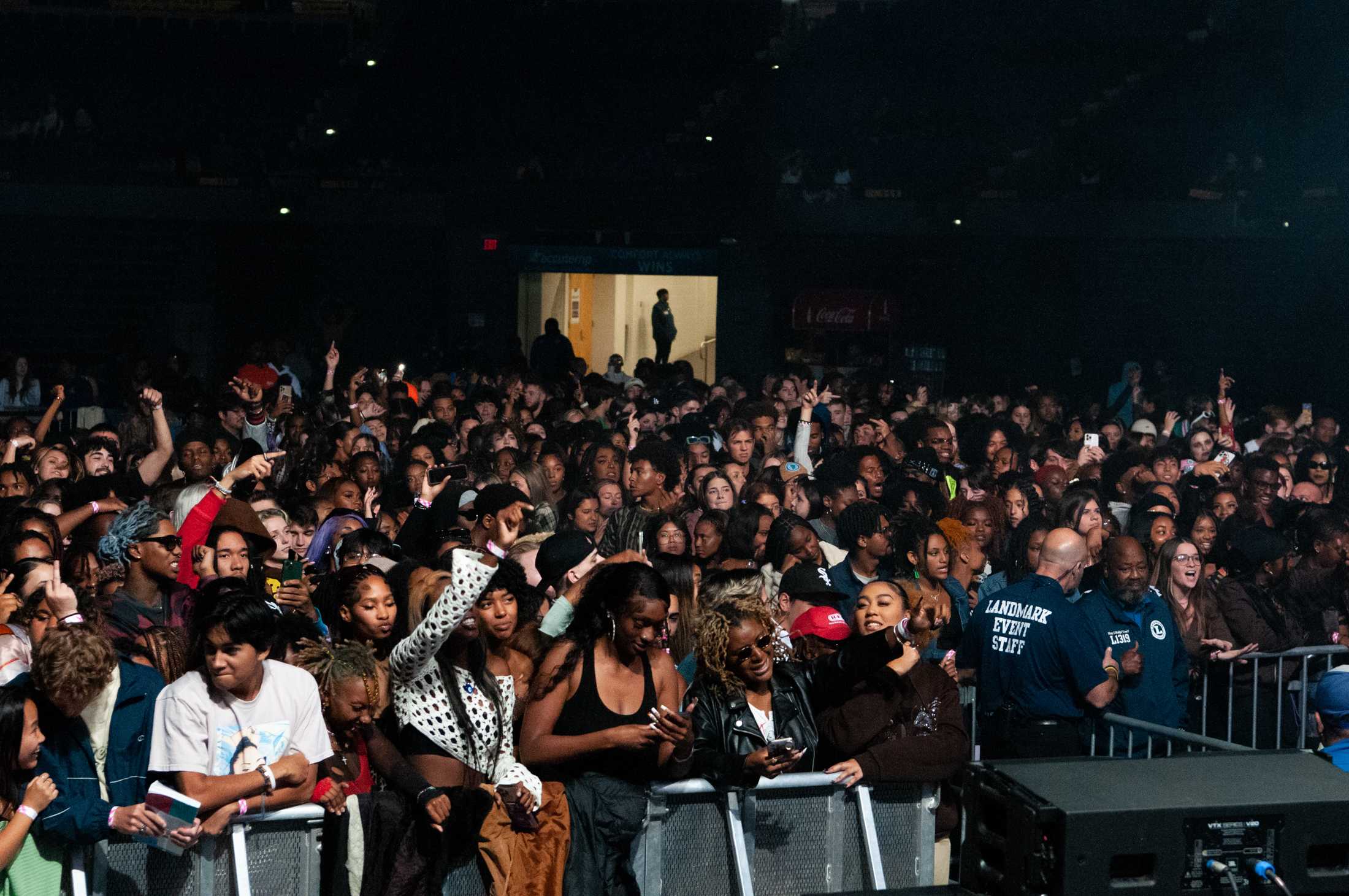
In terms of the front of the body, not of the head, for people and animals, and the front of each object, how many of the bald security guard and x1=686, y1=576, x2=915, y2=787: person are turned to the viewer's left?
0

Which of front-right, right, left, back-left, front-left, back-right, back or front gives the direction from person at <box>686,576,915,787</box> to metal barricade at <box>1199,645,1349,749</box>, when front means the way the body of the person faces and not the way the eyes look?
left

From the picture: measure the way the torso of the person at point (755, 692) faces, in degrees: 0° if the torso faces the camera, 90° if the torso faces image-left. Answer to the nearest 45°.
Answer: approximately 315°

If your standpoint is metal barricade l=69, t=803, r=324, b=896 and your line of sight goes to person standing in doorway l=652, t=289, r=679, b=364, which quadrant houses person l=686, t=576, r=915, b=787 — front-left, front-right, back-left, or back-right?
front-right

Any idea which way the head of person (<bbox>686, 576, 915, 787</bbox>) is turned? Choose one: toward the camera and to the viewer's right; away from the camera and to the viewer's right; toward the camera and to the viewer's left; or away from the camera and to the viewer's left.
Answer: toward the camera and to the viewer's right

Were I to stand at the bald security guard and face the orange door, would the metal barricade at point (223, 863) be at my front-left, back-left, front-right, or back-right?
back-left

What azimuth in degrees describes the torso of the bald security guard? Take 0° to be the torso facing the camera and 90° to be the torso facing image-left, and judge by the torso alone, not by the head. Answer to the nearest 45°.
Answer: approximately 225°

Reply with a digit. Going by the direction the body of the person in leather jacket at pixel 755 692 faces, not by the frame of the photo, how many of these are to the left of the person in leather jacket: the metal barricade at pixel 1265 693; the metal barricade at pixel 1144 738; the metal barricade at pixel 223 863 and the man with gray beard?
3

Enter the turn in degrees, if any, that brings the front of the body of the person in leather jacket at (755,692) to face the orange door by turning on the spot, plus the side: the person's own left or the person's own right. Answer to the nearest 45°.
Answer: approximately 135° to the person's own left

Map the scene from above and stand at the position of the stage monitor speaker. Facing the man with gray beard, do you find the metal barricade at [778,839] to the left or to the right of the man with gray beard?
left

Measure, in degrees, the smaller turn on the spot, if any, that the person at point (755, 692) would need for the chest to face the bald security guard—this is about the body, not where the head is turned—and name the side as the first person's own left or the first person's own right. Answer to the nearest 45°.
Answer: approximately 90° to the first person's own left

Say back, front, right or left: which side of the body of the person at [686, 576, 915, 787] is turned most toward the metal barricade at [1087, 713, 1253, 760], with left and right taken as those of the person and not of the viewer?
left
